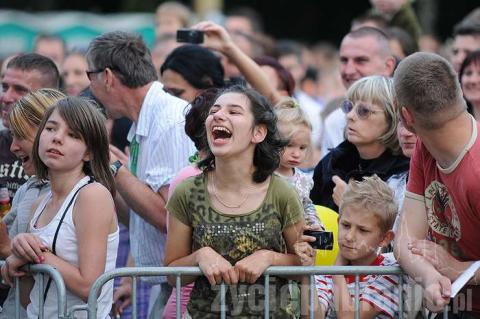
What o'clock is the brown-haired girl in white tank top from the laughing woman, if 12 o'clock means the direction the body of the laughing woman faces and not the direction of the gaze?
The brown-haired girl in white tank top is roughly at 3 o'clock from the laughing woman.

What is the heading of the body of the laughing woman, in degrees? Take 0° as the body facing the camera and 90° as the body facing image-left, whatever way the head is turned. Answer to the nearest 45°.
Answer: approximately 0°

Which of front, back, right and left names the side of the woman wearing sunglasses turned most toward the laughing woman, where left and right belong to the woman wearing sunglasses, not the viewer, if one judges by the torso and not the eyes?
front

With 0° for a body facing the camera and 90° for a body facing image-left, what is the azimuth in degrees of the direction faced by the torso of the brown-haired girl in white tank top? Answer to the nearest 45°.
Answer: approximately 45°

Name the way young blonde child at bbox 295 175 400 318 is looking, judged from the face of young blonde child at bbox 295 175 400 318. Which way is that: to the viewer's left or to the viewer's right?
to the viewer's left

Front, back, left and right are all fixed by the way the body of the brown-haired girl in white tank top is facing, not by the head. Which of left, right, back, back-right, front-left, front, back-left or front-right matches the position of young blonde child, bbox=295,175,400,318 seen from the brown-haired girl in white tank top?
back-left
